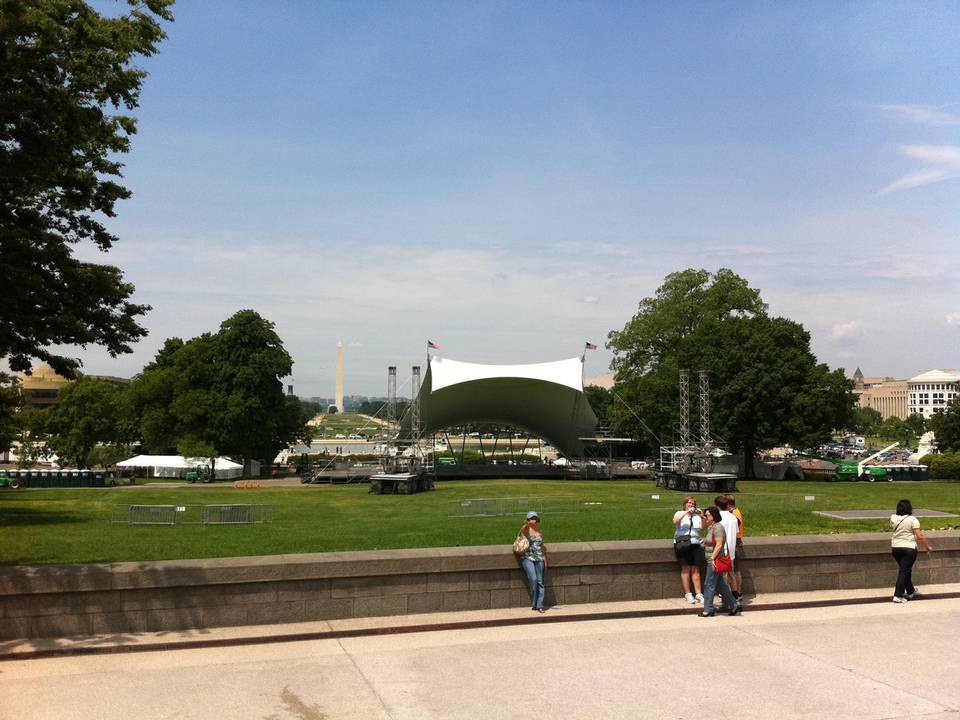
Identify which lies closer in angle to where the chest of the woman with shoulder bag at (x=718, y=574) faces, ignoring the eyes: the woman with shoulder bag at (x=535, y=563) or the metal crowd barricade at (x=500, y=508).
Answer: the woman with shoulder bag

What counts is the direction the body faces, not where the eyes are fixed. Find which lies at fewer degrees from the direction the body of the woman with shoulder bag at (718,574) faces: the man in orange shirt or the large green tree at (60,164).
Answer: the large green tree

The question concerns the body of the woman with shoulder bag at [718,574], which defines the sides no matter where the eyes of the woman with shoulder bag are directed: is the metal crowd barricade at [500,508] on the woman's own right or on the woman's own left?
on the woman's own right
